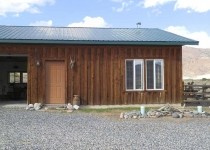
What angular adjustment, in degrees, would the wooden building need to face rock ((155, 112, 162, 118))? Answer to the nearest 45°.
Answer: approximately 45° to its left

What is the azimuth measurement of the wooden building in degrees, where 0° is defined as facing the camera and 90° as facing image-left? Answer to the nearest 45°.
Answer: approximately 0°

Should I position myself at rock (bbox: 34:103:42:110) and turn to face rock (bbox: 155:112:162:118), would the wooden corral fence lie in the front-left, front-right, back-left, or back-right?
front-left

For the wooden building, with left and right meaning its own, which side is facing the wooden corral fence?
left

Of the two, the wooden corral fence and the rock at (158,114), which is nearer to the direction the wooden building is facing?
the rock

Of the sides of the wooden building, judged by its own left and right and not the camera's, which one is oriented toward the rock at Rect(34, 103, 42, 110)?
front

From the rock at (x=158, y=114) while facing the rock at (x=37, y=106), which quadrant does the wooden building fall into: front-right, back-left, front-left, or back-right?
front-right
